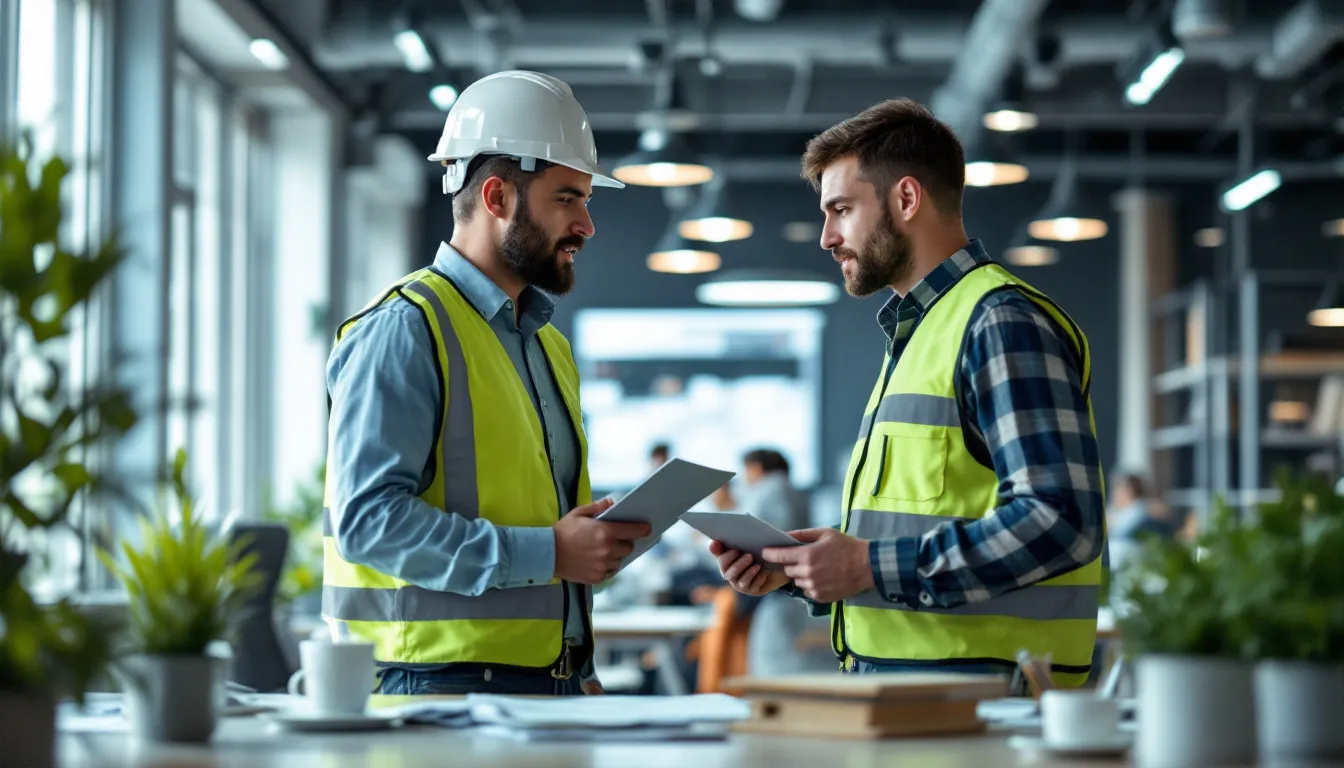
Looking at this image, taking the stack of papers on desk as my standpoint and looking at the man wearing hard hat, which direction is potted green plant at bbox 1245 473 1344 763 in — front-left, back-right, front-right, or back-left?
back-right

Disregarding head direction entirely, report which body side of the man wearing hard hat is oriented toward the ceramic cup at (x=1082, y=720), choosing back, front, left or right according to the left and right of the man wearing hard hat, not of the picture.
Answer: front

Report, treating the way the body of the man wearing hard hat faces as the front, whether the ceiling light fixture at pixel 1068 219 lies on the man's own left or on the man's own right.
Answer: on the man's own left

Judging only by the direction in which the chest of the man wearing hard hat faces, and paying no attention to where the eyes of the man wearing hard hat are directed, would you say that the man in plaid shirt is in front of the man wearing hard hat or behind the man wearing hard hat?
in front

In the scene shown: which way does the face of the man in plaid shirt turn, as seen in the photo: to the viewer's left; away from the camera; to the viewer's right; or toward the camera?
to the viewer's left

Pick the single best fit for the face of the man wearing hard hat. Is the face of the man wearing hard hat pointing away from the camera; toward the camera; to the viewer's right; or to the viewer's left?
to the viewer's right

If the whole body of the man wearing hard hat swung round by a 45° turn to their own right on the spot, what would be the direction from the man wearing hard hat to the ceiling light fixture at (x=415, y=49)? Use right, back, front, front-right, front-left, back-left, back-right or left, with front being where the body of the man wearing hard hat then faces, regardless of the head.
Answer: back

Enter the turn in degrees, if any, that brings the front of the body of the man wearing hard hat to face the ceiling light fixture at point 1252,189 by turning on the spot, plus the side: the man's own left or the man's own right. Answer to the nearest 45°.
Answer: approximately 90° to the man's own left

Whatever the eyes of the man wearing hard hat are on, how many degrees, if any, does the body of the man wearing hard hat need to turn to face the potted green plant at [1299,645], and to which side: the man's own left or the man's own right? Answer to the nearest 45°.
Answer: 0° — they already face it

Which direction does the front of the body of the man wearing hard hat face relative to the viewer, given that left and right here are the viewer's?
facing the viewer and to the right of the viewer

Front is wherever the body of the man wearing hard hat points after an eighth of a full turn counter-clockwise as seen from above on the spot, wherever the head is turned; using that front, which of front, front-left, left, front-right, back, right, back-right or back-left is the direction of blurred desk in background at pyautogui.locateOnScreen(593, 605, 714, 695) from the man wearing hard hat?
left

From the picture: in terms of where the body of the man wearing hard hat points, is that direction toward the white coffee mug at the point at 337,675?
no

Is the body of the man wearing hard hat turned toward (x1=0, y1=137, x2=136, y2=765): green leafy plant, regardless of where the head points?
no

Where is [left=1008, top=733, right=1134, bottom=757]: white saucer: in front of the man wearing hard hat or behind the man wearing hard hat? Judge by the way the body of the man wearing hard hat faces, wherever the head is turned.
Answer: in front

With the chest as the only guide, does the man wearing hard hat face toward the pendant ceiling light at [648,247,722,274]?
no

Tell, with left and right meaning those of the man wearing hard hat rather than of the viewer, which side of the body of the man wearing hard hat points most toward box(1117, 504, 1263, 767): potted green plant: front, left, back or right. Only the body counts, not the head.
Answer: front

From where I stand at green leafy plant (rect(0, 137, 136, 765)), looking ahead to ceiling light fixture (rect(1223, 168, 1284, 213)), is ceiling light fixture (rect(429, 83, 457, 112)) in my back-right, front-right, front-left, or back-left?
front-left
